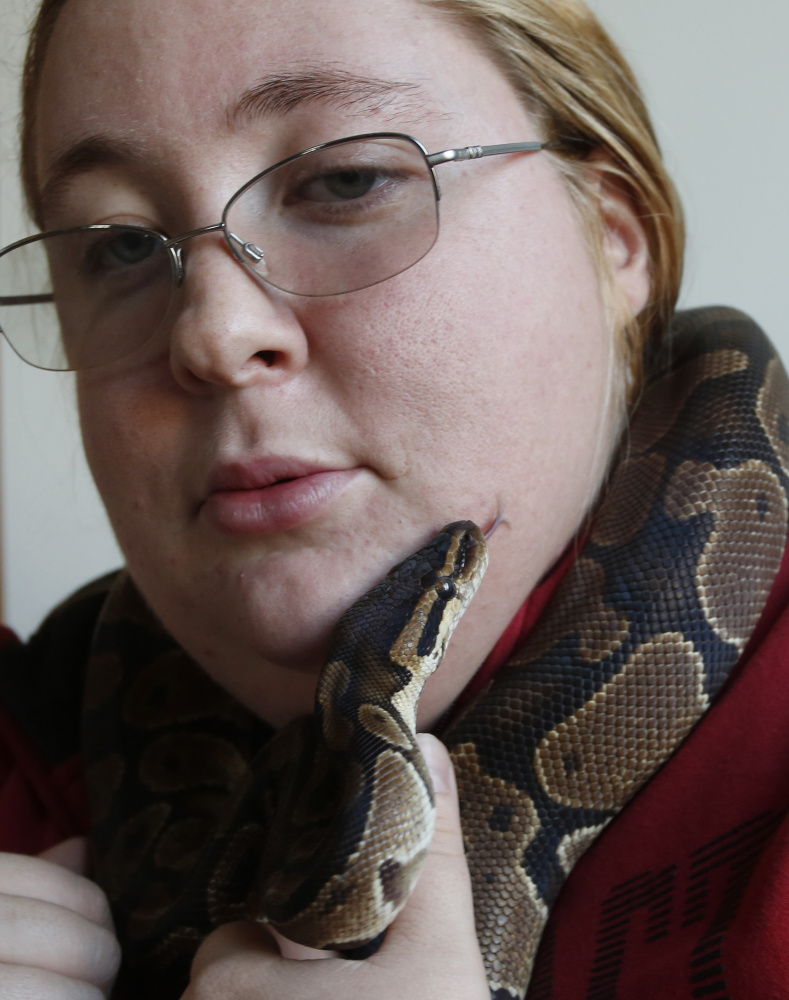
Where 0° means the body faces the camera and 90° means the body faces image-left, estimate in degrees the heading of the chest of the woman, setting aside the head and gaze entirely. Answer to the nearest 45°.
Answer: approximately 45°

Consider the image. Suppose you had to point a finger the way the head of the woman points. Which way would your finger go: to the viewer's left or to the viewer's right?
to the viewer's left
